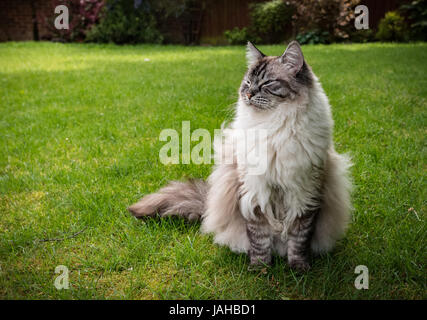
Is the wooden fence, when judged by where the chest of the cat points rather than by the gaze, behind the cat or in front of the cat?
behind

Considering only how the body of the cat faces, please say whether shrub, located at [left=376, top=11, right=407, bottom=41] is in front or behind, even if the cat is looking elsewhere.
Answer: behind

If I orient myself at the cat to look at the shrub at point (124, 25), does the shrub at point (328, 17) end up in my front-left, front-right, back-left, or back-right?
front-right

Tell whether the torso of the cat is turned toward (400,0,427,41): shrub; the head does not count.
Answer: no

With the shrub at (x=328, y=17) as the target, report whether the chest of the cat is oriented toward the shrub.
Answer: no

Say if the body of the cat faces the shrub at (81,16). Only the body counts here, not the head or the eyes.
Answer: no

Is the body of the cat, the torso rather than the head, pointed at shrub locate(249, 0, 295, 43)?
no

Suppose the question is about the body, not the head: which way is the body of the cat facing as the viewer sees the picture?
toward the camera
